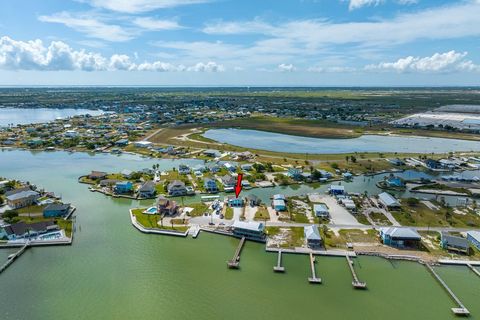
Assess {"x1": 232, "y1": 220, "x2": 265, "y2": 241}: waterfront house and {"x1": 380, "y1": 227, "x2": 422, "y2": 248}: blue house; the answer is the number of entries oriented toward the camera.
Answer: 2

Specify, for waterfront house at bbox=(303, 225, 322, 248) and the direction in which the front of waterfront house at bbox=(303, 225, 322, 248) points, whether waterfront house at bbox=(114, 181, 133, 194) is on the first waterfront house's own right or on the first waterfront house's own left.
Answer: on the first waterfront house's own right

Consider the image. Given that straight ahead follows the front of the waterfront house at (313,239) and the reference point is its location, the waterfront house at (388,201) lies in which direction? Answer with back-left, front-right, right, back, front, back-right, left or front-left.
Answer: back-left

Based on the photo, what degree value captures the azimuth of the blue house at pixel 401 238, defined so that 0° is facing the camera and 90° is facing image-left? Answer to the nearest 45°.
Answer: approximately 0°

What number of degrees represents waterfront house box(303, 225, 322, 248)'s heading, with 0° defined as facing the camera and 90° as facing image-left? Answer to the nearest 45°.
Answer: approximately 0°

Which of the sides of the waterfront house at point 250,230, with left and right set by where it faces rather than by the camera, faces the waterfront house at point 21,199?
left

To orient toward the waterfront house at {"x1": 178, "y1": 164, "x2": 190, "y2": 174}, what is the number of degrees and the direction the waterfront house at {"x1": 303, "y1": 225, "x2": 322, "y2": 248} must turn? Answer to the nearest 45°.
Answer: approximately 135° to its right

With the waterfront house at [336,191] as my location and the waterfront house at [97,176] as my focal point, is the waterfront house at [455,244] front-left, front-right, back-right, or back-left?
back-left

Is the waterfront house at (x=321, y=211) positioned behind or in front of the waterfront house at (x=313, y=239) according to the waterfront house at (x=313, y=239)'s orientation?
in front

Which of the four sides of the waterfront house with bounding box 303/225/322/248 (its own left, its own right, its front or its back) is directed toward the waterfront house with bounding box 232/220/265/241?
right

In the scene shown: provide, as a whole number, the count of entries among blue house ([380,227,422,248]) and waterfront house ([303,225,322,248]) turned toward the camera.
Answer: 2

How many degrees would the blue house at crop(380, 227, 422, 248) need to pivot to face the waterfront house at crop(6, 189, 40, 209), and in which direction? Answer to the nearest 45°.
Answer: approximately 90° to its right
